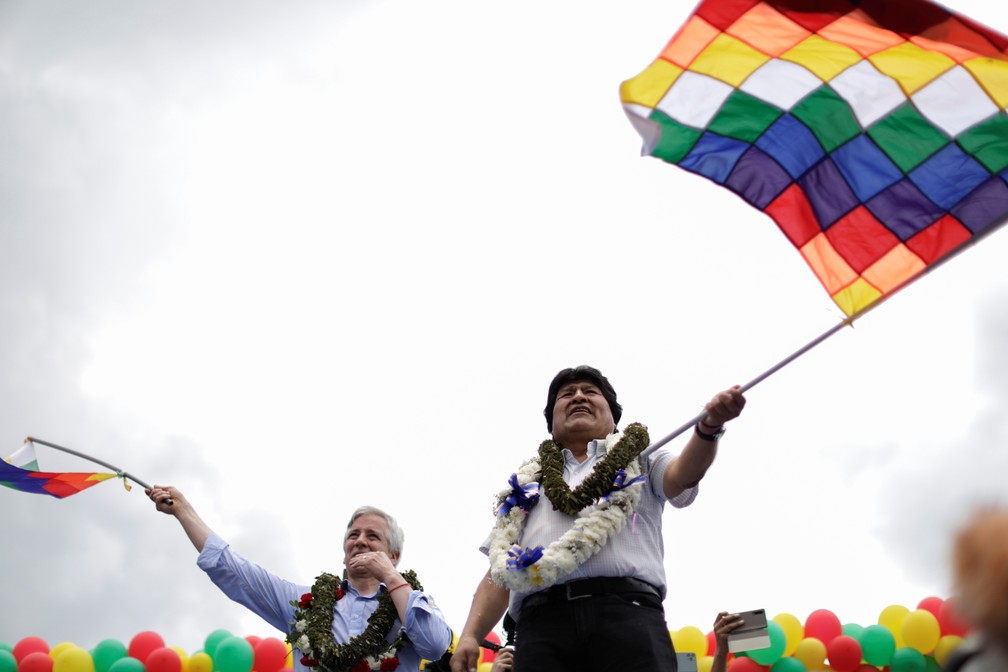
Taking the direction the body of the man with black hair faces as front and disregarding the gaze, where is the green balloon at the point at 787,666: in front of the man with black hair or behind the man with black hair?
behind

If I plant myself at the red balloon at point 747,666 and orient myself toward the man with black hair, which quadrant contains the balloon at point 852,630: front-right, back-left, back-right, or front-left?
back-left

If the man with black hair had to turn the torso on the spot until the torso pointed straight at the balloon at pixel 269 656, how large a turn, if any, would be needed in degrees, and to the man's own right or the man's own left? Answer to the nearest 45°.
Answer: approximately 135° to the man's own right

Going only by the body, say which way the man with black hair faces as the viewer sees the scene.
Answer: toward the camera

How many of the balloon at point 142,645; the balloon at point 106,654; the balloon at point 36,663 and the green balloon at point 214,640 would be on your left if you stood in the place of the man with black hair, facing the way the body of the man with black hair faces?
0

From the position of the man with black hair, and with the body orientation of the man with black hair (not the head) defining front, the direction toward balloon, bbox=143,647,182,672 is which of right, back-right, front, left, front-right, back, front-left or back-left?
back-right

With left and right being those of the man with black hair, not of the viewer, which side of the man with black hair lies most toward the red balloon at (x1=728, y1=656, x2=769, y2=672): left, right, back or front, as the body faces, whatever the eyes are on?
back

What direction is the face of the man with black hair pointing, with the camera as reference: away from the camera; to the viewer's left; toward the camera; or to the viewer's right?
toward the camera

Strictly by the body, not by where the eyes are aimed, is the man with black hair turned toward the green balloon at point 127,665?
no

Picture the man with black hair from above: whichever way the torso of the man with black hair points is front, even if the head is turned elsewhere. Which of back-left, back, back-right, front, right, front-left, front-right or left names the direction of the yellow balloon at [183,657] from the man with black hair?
back-right

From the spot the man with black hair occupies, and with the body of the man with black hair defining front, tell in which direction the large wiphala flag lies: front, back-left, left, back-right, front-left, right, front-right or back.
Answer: left

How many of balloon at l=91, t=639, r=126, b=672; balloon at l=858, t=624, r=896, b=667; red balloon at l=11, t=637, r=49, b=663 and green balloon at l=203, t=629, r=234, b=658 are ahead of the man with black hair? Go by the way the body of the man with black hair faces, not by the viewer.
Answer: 0

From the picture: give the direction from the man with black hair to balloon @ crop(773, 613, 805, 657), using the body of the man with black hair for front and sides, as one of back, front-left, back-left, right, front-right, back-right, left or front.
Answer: back

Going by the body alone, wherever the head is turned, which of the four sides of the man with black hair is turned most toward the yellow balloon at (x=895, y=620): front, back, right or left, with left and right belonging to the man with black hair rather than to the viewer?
back

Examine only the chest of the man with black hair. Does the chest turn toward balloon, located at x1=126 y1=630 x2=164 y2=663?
no
